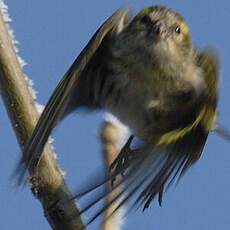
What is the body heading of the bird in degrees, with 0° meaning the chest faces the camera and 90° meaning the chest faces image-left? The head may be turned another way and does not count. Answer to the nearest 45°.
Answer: approximately 0°
